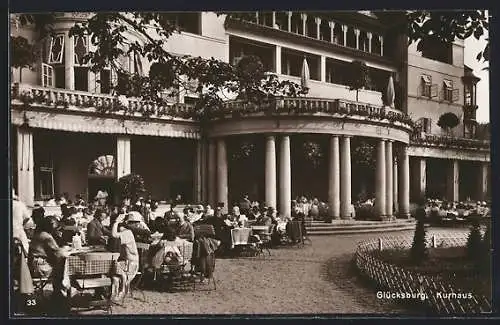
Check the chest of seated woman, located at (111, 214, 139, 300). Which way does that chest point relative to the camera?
to the viewer's left

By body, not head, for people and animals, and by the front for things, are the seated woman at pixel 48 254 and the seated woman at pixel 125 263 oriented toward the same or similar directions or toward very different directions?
very different directions

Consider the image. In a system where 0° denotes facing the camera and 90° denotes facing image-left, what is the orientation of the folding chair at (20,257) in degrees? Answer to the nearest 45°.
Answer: approximately 270°

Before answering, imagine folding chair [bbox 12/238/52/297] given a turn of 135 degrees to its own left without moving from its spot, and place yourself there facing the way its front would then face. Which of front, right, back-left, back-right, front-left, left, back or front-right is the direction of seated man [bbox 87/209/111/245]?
back-right

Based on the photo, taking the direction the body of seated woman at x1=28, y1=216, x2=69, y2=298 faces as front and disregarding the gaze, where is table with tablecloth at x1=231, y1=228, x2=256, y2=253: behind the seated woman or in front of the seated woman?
in front

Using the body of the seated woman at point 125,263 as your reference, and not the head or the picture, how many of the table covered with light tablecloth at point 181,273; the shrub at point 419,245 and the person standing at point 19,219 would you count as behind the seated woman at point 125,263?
2

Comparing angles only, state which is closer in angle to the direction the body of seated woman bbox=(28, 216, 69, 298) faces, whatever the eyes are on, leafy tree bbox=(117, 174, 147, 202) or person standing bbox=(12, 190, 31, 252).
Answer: the leafy tree

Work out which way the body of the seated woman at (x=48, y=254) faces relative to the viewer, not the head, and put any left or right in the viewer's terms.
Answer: facing to the right of the viewer

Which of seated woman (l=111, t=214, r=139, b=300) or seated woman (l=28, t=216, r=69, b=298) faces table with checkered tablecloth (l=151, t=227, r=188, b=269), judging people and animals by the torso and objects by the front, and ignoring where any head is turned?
seated woman (l=28, t=216, r=69, b=298)

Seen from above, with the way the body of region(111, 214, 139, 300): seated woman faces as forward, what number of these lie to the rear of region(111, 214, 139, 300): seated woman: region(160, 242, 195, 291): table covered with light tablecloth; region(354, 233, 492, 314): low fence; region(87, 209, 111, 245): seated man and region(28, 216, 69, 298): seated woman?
2
